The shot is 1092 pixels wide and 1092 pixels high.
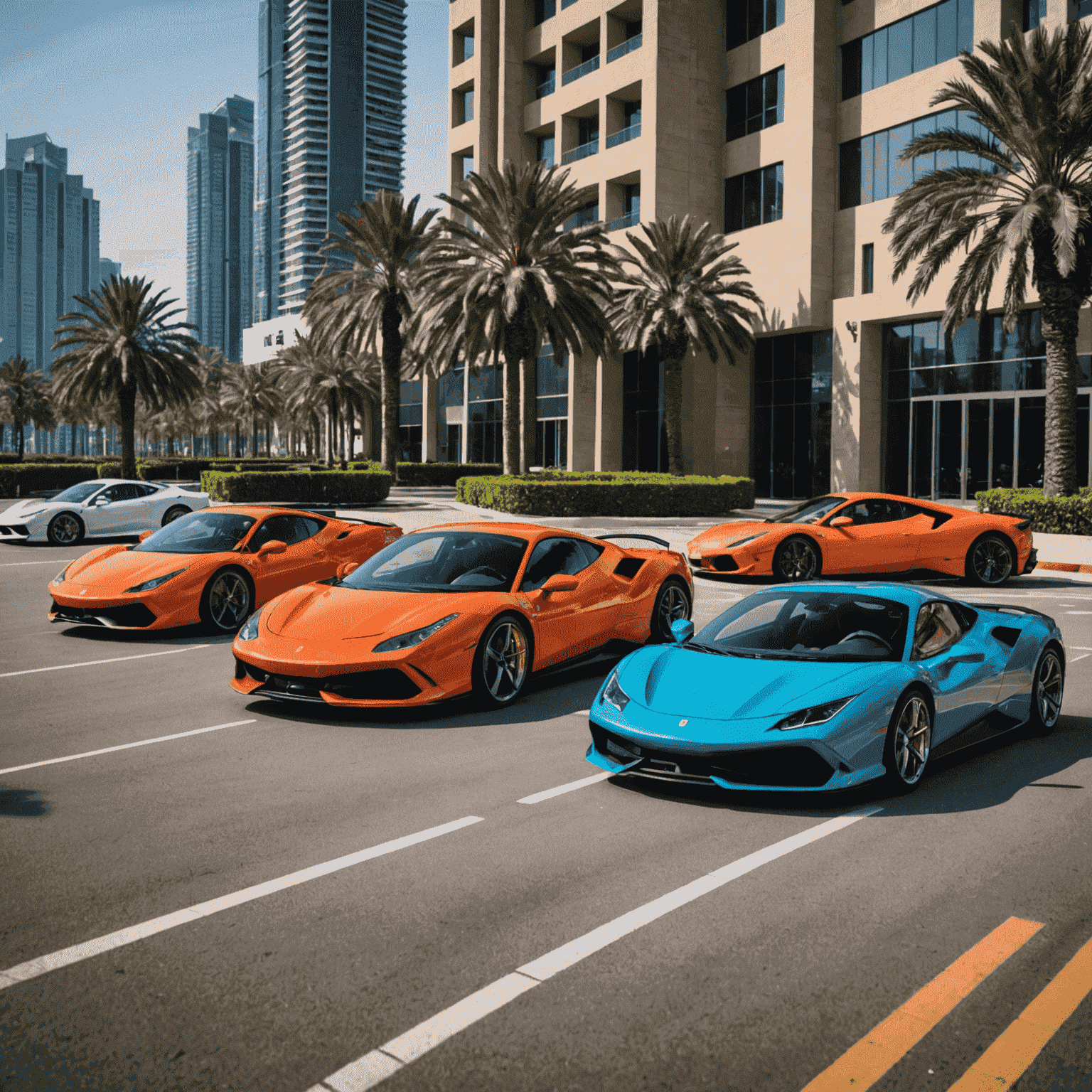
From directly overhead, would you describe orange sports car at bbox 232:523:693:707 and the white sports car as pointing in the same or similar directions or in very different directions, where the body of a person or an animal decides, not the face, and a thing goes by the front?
same or similar directions

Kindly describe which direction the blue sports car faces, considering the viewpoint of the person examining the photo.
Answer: facing the viewer and to the left of the viewer

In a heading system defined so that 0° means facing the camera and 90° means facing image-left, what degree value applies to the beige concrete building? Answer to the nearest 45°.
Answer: approximately 45°

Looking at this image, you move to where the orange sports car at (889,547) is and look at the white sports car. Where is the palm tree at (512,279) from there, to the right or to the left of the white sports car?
right

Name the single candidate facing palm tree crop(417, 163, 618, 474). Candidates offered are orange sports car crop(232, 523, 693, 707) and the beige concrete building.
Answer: the beige concrete building

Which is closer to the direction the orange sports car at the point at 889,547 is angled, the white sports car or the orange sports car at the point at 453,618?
the white sports car

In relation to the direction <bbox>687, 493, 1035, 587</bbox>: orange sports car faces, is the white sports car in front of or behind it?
in front

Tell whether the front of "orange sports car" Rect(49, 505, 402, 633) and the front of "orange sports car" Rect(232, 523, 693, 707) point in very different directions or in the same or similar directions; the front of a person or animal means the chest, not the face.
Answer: same or similar directions

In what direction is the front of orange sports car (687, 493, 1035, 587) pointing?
to the viewer's left

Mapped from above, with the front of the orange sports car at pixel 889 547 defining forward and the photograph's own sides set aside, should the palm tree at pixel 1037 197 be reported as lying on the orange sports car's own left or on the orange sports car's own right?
on the orange sports car's own right
